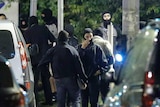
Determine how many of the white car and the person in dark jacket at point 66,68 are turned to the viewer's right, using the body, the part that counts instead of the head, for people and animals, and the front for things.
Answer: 0

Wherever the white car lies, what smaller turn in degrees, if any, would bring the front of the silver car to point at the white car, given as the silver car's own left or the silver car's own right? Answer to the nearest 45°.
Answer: approximately 90° to the silver car's own left

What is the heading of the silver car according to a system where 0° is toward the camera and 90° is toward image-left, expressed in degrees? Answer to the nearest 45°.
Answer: approximately 225°

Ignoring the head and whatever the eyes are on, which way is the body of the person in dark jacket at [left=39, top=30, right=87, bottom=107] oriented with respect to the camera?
away from the camera

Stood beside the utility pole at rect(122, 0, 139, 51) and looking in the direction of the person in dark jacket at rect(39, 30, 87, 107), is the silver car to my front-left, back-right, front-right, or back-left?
front-left

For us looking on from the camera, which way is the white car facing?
facing away from the viewer and to the left of the viewer
